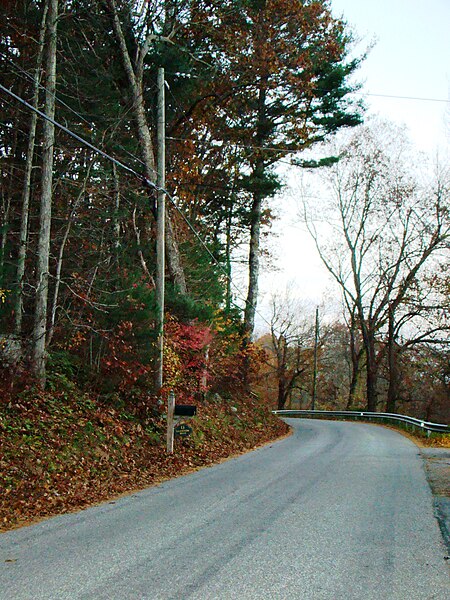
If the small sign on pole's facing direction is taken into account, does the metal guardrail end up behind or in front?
behind

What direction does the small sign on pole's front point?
toward the camera
